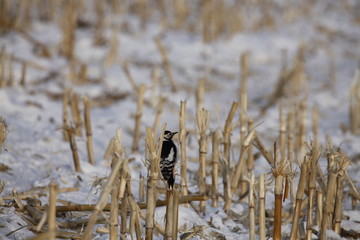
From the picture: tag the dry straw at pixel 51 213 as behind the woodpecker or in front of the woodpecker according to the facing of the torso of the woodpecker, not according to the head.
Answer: behind

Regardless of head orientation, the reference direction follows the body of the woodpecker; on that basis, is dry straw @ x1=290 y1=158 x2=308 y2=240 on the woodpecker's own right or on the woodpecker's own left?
on the woodpecker's own right

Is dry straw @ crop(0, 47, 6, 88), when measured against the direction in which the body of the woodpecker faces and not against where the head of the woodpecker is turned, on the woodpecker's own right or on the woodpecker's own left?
on the woodpecker's own left

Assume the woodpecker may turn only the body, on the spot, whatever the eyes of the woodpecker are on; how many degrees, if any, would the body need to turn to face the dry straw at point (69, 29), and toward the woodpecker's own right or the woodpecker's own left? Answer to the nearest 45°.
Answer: approximately 45° to the woodpecker's own left

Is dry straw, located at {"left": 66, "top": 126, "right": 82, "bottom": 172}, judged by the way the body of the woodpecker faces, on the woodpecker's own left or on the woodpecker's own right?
on the woodpecker's own left

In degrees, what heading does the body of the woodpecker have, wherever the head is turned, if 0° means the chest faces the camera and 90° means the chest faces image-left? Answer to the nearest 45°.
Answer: approximately 225°
